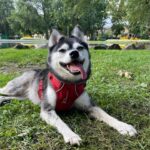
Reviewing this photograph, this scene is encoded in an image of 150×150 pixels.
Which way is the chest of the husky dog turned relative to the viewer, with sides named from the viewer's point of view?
facing the viewer and to the right of the viewer
